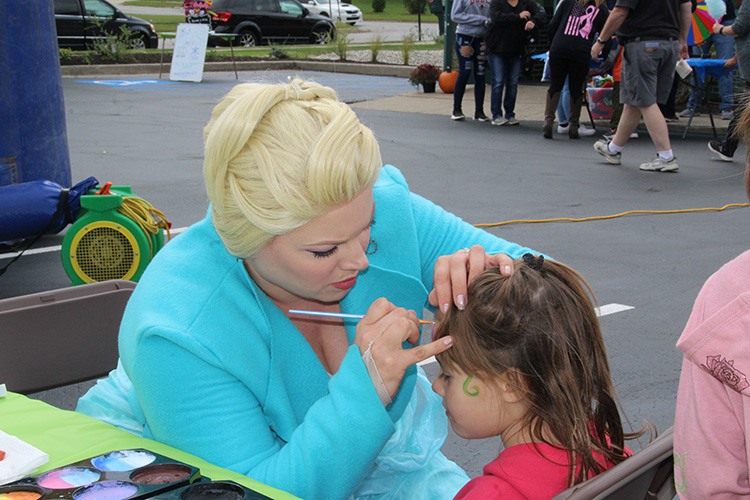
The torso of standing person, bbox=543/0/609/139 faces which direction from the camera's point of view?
away from the camera

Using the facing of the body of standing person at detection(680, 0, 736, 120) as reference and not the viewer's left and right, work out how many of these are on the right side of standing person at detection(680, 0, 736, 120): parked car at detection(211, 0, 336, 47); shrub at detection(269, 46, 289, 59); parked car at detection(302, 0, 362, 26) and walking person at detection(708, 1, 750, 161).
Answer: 3

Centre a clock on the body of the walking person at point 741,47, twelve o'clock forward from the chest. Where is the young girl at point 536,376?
The young girl is roughly at 9 o'clock from the walking person.

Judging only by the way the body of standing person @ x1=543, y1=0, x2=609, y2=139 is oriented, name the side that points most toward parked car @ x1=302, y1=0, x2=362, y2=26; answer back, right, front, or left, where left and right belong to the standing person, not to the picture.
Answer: front

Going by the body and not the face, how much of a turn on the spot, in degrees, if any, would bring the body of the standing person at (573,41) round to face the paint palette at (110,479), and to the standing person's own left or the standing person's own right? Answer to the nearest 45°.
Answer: approximately 180°

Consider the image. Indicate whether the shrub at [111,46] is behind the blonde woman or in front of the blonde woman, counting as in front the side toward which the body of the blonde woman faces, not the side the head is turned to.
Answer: behind

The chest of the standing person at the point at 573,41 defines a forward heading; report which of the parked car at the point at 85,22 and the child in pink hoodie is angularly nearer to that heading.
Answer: the parked car

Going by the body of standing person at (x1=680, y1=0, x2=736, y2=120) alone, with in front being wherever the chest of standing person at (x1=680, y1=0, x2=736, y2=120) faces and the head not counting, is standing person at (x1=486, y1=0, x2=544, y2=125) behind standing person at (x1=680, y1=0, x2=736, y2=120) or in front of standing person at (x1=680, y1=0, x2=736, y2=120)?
in front

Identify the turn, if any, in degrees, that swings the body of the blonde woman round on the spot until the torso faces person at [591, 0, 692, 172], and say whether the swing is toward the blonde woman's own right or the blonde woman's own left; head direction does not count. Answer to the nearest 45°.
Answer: approximately 90° to the blonde woman's own left

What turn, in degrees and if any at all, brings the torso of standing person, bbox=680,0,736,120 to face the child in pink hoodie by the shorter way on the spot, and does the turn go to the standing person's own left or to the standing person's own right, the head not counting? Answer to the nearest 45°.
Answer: approximately 45° to the standing person's own left
